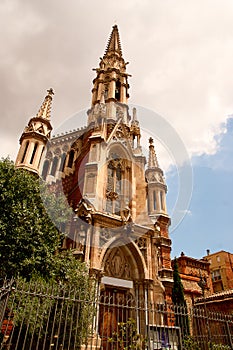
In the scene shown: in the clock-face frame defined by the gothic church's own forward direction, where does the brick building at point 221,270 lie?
The brick building is roughly at 9 o'clock from the gothic church.

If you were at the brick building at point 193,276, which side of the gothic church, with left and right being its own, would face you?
left

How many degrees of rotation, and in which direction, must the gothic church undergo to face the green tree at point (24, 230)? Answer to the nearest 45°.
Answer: approximately 90° to its right

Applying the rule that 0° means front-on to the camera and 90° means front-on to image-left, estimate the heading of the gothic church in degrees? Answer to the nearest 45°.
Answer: approximately 315°
